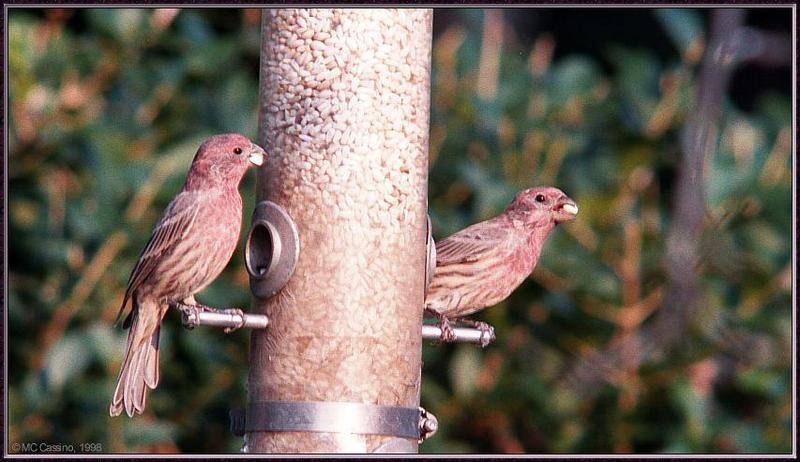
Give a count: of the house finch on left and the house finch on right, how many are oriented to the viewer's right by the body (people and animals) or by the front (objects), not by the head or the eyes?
2

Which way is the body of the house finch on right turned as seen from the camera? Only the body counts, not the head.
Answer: to the viewer's right

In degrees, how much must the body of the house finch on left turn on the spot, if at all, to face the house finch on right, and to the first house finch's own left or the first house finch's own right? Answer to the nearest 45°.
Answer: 0° — it already faces it

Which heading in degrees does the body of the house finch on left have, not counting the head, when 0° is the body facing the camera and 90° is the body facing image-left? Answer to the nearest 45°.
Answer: approximately 270°

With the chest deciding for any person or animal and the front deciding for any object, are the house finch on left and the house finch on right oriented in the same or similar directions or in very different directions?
same or similar directions
